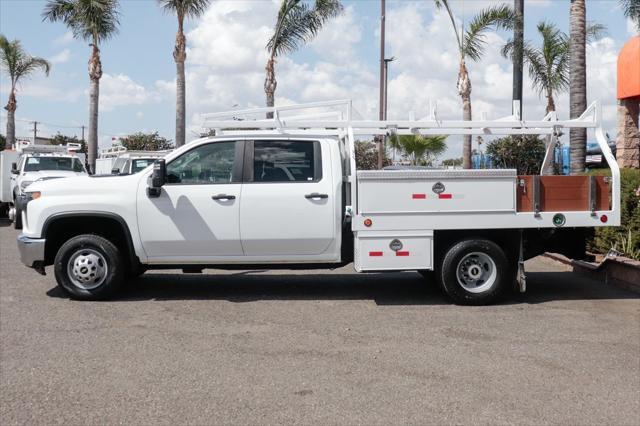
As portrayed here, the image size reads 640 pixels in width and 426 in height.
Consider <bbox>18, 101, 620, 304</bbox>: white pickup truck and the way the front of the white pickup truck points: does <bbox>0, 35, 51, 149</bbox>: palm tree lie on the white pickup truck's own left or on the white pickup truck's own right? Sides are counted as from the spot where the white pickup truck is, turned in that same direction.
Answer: on the white pickup truck's own right

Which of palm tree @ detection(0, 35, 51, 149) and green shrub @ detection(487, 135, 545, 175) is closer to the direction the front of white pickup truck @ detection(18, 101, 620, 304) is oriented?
the palm tree

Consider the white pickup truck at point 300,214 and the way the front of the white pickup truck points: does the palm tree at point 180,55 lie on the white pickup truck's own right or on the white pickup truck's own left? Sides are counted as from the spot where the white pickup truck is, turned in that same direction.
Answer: on the white pickup truck's own right

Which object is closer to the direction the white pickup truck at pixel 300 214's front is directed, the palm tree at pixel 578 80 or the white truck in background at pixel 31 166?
the white truck in background

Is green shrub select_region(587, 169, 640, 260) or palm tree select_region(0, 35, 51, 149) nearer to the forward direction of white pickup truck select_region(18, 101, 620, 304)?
the palm tree

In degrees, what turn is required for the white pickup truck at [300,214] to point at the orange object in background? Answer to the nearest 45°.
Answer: approximately 135° to its right

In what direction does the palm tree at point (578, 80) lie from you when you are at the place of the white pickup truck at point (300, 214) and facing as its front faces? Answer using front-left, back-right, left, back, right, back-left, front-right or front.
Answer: back-right

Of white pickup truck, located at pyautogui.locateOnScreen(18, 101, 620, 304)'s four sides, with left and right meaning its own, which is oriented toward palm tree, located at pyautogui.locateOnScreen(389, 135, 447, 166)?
right

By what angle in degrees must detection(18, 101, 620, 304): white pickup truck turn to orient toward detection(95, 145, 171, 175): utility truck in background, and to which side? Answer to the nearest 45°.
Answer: approximately 45° to its right

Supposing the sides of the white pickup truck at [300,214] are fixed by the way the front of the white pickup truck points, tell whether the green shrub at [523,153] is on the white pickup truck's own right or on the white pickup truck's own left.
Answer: on the white pickup truck's own right

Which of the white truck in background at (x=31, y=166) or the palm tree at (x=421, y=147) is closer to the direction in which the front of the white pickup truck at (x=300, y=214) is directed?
the white truck in background

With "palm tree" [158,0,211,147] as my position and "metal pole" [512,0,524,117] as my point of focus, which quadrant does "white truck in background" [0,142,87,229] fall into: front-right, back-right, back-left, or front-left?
back-right

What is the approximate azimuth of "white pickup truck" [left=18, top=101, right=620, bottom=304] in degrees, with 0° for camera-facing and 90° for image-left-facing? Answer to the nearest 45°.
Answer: approximately 90°
